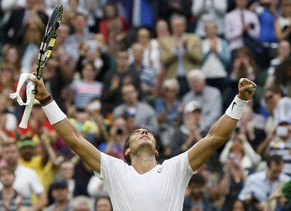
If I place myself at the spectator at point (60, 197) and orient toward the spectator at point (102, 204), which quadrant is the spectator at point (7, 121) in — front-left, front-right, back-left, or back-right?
back-left

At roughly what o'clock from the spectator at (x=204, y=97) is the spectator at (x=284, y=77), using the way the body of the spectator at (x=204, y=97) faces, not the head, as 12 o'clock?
the spectator at (x=284, y=77) is roughly at 9 o'clock from the spectator at (x=204, y=97).

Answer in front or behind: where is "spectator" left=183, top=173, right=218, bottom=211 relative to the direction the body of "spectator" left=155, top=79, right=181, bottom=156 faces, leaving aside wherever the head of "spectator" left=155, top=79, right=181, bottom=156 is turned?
in front

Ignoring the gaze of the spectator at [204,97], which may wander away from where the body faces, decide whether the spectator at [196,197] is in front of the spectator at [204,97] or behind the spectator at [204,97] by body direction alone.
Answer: in front

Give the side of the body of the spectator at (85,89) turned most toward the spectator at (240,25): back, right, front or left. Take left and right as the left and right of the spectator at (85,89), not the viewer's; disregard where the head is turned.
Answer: left

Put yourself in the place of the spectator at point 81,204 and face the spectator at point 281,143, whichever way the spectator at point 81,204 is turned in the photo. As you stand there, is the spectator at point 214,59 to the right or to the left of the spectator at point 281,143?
left
